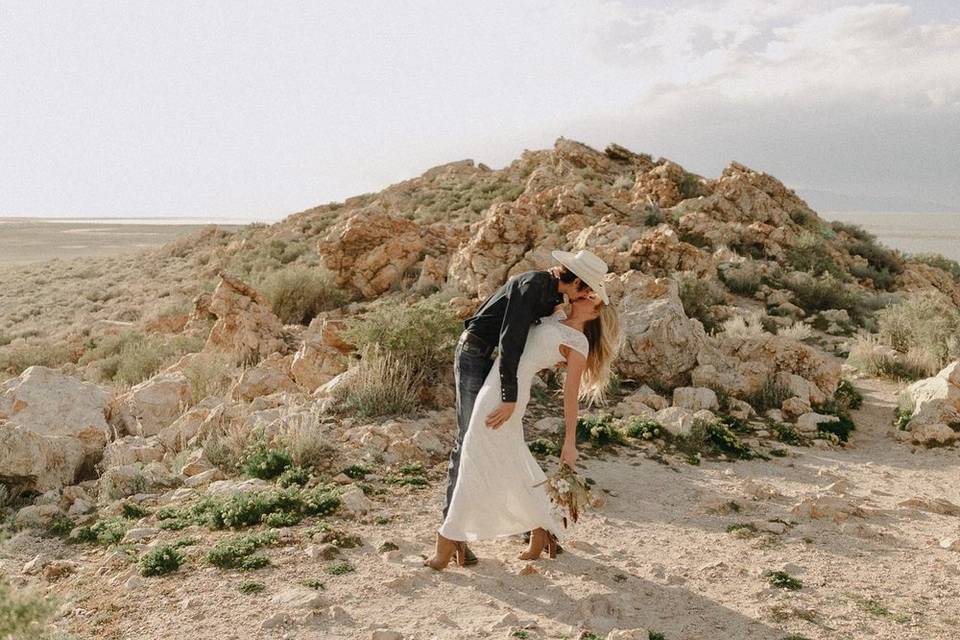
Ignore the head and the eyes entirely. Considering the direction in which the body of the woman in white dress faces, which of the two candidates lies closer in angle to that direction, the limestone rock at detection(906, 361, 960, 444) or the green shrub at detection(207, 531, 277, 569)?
the green shrub

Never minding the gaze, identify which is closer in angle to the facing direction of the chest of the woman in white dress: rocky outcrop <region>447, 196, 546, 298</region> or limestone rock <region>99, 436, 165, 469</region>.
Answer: the limestone rock

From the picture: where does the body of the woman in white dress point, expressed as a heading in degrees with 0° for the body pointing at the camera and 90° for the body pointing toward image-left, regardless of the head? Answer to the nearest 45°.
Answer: approximately 90°

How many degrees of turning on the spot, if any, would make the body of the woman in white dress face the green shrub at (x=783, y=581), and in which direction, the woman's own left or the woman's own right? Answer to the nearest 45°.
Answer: approximately 180°

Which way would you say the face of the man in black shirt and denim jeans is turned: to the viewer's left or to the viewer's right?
to the viewer's right

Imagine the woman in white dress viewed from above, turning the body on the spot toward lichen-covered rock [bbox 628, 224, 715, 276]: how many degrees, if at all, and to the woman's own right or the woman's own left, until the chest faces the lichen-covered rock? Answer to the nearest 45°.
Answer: approximately 90° to the woman's own right

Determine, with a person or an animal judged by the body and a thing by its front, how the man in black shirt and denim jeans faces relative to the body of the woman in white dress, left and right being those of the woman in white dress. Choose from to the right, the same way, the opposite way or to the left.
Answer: the opposite way

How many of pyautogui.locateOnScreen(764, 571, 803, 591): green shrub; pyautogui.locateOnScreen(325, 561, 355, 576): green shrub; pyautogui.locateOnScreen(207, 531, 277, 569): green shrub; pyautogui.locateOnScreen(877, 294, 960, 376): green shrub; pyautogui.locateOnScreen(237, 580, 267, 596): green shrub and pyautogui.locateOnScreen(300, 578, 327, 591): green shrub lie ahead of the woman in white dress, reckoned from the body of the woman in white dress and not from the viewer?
4

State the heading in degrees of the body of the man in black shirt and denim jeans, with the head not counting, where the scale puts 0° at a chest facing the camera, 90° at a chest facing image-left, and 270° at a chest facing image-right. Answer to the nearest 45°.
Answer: approximately 270°

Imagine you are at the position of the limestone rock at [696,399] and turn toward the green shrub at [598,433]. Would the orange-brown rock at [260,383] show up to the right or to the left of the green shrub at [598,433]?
right

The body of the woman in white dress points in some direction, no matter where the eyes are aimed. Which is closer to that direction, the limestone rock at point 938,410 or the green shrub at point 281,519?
the green shrub
